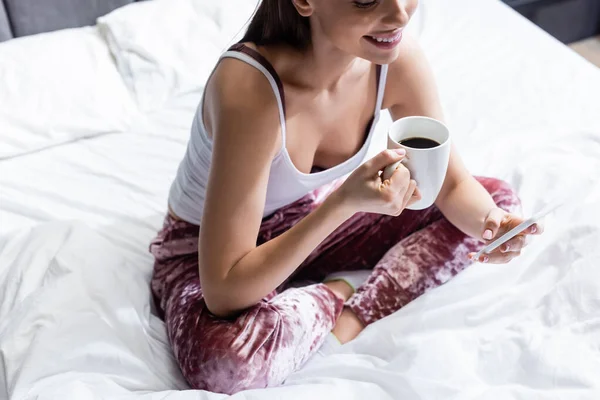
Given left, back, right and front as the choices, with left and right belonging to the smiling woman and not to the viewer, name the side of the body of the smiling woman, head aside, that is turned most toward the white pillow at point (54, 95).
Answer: back

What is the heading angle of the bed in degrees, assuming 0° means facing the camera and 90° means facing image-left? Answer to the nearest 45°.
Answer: approximately 315°

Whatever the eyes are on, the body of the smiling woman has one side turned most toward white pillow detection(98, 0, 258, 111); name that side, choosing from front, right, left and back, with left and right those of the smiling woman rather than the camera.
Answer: back

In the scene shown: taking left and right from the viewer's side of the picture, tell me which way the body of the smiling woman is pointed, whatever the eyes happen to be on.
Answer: facing the viewer and to the right of the viewer
